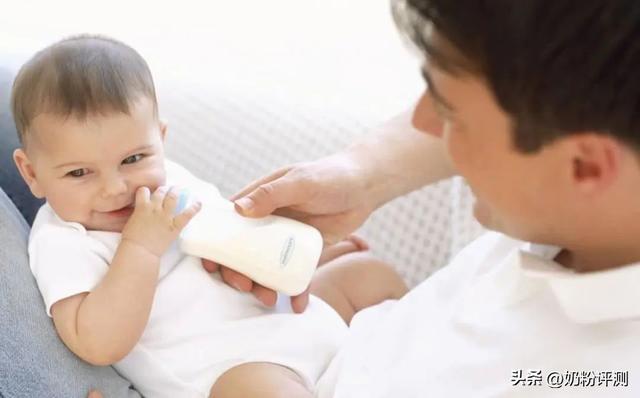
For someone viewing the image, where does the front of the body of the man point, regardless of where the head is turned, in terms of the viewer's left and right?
facing away from the viewer and to the left of the viewer

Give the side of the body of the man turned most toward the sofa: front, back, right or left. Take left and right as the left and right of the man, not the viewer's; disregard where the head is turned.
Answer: front
